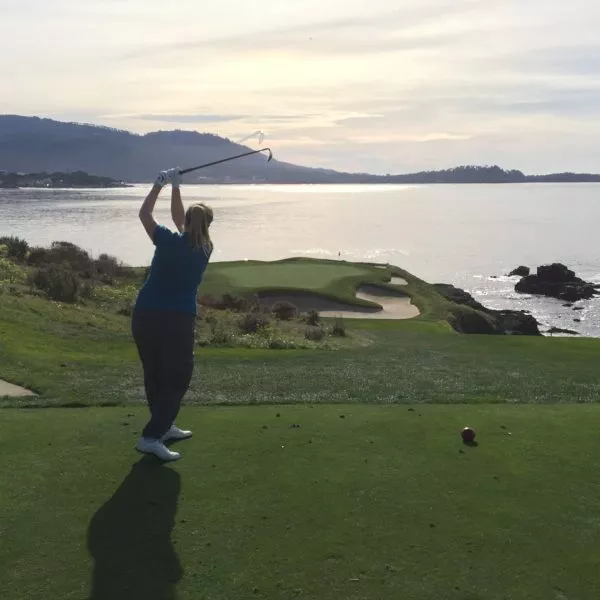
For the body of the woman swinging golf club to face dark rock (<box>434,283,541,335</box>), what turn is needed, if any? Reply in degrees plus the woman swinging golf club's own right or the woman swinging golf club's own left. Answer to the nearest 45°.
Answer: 0° — they already face it

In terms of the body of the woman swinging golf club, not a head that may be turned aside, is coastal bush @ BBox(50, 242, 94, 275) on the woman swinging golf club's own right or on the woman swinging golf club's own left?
on the woman swinging golf club's own left

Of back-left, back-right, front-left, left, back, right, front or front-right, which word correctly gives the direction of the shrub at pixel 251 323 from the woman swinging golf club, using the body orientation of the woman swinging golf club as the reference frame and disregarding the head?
front-left

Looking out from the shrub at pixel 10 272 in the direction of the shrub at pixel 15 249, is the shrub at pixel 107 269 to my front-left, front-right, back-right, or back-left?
front-right

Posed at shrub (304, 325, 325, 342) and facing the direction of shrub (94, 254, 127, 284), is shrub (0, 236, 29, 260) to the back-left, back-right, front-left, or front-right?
front-left

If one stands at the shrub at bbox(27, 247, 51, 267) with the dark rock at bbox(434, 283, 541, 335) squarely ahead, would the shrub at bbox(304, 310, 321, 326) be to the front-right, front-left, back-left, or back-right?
front-right

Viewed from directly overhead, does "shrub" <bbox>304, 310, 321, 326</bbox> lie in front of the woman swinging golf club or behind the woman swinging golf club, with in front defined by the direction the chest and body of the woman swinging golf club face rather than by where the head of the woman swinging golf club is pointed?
in front

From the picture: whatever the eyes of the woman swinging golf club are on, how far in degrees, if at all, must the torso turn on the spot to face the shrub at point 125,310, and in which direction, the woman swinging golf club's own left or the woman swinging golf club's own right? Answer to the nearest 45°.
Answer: approximately 45° to the woman swinging golf club's own left

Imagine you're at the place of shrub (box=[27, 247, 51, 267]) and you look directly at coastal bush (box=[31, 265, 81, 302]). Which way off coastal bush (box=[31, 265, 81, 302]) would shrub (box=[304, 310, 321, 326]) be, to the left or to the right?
left

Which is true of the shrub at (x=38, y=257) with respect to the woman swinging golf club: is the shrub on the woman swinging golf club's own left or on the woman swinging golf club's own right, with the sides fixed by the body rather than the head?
on the woman swinging golf club's own left

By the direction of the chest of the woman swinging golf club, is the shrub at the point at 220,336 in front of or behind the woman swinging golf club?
in front

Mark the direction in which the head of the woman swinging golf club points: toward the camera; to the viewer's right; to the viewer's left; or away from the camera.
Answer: away from the camera

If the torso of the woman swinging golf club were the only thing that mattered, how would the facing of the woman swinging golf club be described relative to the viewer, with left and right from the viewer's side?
facing away from the viewer and to the right of the viewer

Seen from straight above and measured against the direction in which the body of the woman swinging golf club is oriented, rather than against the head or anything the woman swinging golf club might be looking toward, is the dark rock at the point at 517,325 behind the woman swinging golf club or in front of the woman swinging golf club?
in front

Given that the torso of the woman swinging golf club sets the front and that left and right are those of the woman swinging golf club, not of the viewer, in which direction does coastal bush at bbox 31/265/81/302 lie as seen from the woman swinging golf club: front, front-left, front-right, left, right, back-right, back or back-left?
front-left
